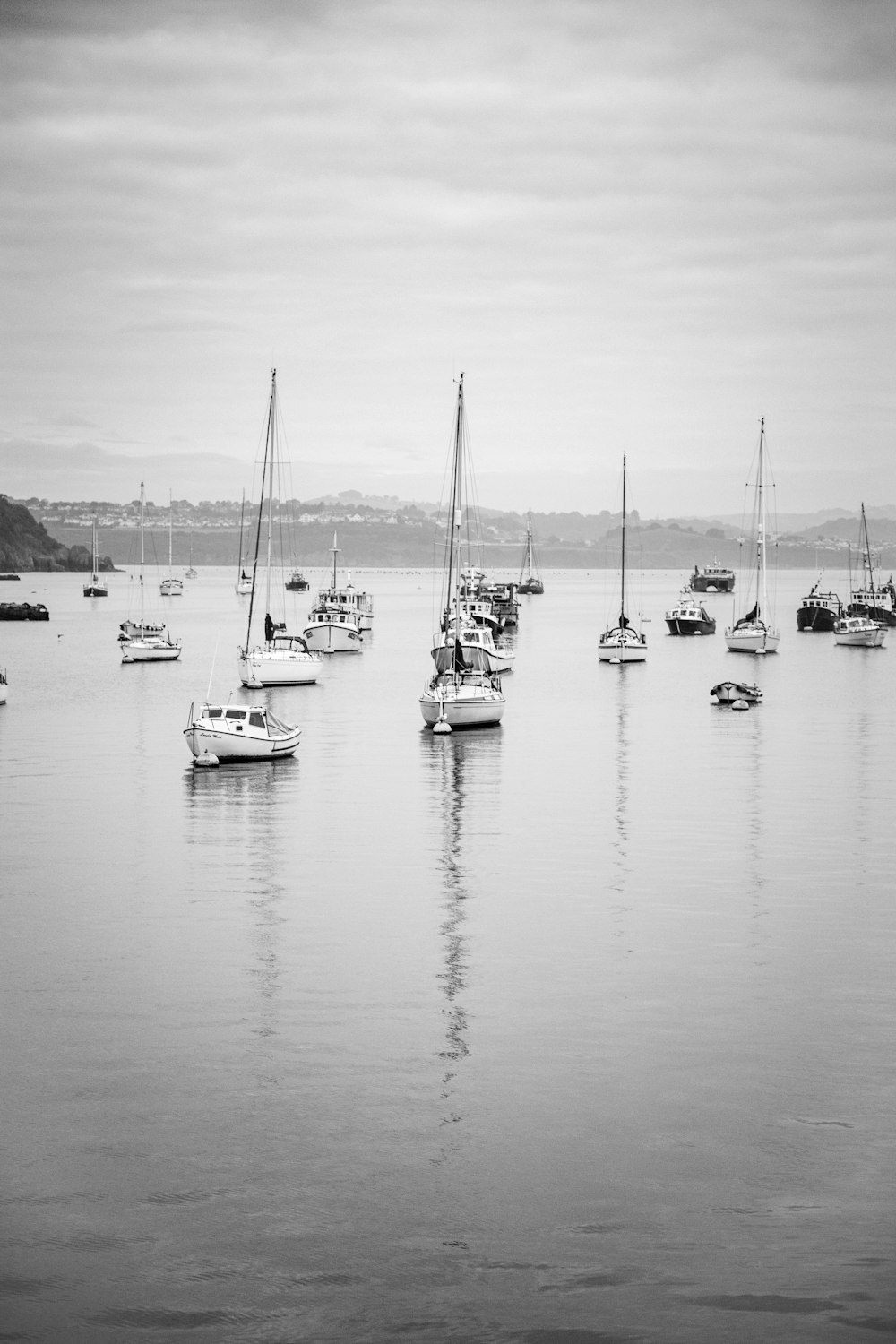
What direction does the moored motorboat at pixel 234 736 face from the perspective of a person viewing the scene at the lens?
facing the viewer and to the left of the viewer
